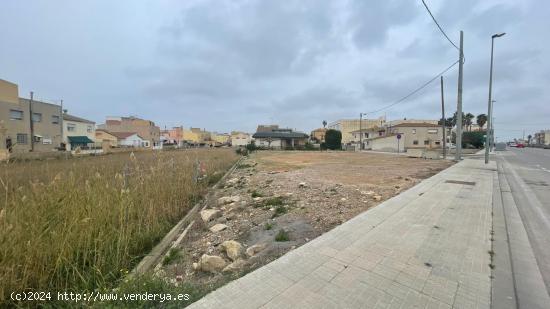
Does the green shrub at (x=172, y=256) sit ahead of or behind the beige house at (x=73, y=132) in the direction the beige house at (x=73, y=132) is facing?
ahead

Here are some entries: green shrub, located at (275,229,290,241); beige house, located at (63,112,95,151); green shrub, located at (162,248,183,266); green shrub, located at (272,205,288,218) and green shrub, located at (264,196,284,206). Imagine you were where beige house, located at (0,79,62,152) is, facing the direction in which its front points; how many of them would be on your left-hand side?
1

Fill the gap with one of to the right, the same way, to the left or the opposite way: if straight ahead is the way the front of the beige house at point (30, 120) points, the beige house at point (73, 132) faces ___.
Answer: the same way

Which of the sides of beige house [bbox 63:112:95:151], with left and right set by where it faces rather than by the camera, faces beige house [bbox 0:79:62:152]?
right

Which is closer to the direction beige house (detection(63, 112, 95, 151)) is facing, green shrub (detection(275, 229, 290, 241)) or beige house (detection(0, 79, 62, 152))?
the green shrub

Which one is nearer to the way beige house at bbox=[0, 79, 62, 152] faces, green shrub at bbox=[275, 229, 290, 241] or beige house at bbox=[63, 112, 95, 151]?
the green shrub

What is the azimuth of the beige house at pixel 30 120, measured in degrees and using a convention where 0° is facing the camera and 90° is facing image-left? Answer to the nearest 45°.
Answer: approximately 315°

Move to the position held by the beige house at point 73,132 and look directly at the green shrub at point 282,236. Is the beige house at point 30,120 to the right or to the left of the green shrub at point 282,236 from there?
right

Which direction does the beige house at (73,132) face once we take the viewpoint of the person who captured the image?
facing the viewer and to the right of the viewer

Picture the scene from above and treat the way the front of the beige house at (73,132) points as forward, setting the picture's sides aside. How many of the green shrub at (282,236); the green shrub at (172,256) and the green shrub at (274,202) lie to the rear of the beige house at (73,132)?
0

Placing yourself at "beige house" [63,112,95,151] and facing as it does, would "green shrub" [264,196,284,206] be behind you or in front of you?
in front

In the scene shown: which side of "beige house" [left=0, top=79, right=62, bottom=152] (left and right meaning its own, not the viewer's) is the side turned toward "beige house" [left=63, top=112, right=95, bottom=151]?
left

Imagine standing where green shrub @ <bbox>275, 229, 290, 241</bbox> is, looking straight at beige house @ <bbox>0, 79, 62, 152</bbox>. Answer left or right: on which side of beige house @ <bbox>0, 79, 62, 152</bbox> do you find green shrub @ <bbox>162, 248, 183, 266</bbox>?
left
